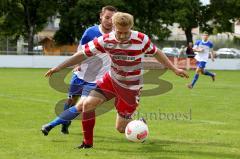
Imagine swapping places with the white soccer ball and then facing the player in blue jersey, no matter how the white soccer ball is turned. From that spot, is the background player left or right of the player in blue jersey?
right

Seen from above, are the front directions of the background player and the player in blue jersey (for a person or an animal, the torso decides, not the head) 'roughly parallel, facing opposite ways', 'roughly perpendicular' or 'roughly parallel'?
roughly perpendicular

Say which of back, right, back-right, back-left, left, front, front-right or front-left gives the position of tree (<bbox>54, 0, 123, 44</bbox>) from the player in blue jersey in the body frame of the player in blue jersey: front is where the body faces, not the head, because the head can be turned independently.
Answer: back-left

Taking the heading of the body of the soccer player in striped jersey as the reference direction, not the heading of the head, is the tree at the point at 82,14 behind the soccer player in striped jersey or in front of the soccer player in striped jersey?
behind

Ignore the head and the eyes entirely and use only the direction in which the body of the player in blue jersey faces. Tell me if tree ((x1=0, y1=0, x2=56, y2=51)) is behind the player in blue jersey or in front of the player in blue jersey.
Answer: behind

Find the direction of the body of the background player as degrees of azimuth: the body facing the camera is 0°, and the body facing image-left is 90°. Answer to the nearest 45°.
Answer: approximately 45°

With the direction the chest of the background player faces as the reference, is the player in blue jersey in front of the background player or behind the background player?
in front

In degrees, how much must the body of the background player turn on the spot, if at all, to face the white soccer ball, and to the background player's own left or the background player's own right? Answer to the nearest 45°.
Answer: approximately 45° to the background player's own left

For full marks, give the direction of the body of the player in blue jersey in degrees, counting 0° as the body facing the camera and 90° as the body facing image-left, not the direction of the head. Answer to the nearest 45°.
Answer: approximately 315°

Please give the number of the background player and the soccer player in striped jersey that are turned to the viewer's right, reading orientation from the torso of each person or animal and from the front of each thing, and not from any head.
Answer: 0

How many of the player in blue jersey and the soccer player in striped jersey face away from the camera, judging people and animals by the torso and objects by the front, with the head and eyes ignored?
0

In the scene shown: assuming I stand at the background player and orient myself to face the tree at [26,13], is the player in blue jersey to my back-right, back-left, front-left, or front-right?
back-left

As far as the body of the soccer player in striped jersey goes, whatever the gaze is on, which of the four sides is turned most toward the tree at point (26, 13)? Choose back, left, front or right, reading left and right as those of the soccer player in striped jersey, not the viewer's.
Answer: back
